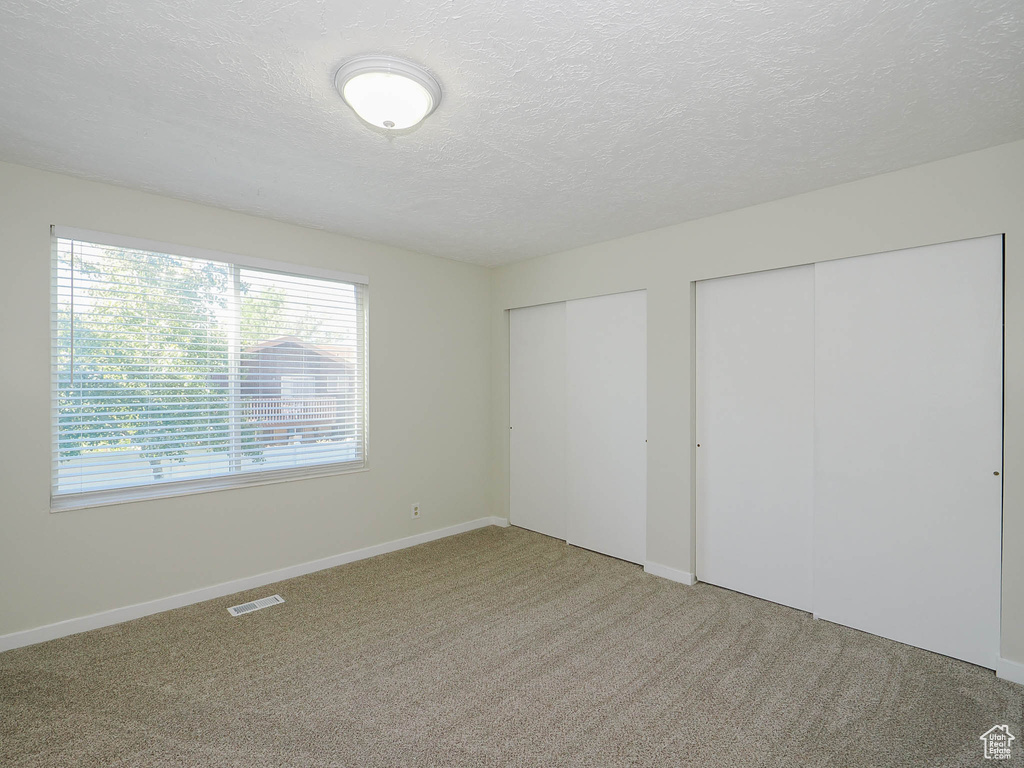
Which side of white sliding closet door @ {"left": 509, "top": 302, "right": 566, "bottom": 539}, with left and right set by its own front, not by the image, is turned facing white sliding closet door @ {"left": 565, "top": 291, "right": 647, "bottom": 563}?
left

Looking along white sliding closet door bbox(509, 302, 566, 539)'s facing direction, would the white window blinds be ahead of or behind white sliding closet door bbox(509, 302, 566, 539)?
ahead

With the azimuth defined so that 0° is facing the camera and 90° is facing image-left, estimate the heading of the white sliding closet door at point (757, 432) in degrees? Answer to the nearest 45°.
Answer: approximately 45°

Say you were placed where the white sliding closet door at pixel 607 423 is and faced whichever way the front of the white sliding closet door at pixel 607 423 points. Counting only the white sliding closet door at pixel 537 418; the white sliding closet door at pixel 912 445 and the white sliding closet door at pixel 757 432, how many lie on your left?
2

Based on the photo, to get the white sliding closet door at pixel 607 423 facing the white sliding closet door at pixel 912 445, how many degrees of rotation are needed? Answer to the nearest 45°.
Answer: approximately 90° to its left

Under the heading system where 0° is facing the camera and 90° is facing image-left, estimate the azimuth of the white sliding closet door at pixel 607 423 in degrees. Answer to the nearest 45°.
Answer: approximately 45°

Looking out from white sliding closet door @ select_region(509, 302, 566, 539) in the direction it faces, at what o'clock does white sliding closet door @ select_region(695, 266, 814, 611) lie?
white sliding closet door @ select_region(695, 266, 814, 611) is roughly at 9 o'clock from white sliding closet door @ select_region(509, 302, 566, 539).

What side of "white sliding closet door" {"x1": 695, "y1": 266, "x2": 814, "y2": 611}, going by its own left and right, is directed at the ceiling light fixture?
front

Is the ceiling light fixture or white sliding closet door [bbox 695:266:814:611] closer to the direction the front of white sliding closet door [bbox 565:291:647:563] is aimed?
the ceiling light fixture

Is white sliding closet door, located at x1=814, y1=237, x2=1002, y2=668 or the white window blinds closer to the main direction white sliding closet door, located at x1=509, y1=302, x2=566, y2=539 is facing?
the white window blinds

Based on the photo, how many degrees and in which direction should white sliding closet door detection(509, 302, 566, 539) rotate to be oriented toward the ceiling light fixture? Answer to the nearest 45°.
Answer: approximately 45° to its left
